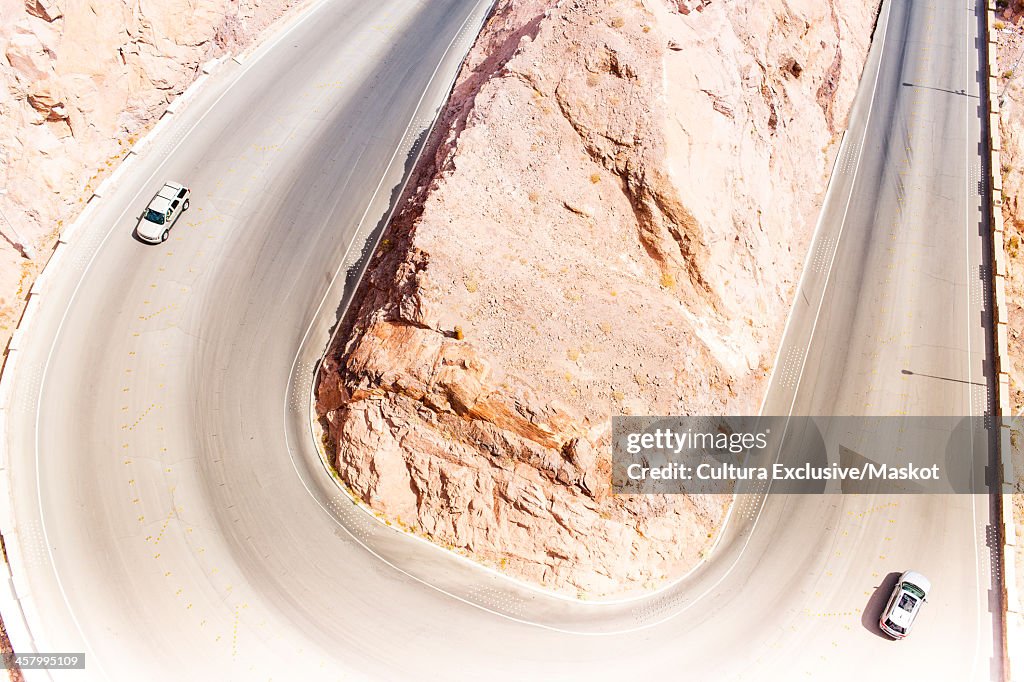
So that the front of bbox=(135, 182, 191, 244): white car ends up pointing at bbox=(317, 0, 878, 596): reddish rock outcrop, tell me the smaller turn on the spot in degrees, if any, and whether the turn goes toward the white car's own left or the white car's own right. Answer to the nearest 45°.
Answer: approximately 90° to the white car's own left

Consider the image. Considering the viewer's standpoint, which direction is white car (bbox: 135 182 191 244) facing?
facing the viewer and to the left of the viewer

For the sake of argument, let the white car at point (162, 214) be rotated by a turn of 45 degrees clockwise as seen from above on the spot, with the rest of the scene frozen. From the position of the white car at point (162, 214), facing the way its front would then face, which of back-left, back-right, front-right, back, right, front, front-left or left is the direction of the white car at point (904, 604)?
back-left

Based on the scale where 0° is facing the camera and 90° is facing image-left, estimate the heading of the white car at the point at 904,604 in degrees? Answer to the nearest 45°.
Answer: approximately 225°

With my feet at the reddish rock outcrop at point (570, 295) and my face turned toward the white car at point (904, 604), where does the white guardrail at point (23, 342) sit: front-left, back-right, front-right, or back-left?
back-right

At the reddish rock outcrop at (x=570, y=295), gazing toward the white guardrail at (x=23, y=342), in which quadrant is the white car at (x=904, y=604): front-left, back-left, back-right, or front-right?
back-left
